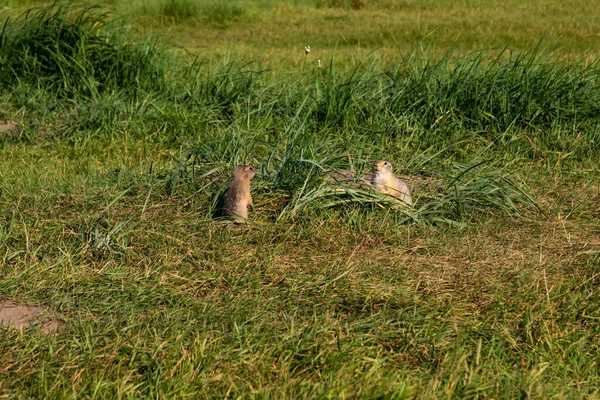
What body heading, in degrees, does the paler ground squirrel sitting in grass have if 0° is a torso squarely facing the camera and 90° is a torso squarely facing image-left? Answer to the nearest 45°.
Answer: approximately 45°

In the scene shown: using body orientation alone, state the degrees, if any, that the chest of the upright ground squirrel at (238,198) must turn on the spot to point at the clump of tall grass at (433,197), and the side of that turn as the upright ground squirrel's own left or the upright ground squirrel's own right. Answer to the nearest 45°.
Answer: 0° — it already faces it

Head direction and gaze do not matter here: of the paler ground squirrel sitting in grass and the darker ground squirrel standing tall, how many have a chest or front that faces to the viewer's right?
1

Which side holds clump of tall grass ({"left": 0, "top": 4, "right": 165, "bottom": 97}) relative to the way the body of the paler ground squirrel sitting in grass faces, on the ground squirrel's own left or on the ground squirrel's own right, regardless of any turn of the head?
on the ground squirrel's own right

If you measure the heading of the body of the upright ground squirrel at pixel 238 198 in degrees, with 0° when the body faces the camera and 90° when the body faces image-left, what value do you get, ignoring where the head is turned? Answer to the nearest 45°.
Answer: approximately 270°

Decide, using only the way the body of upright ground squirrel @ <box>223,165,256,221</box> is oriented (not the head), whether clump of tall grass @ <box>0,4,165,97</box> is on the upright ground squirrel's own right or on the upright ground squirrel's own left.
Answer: on the upright ground squirrel's own left
